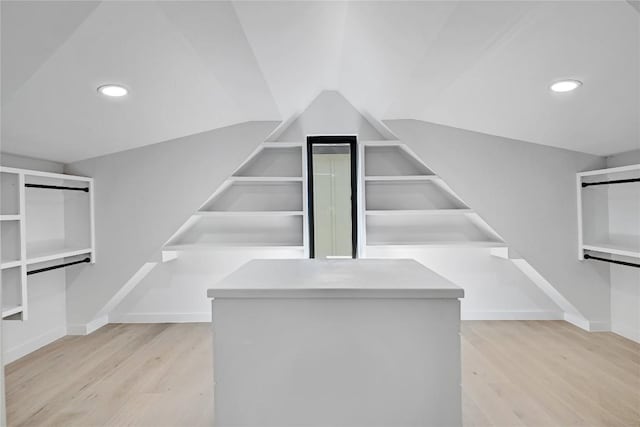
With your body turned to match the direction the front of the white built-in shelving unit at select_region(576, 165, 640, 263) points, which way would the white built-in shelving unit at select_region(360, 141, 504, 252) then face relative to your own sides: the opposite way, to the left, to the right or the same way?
to the left

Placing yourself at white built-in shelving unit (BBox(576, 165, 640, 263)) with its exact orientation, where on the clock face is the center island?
The center island is roughly at 11 o'clock from the white built-in shelving unit.

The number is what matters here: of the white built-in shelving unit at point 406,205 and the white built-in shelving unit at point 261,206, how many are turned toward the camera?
2

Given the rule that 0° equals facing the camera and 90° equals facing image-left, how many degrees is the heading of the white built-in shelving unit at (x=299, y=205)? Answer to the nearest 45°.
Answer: approximately 0°

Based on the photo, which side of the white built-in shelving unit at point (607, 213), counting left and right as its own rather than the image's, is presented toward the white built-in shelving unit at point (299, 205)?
front

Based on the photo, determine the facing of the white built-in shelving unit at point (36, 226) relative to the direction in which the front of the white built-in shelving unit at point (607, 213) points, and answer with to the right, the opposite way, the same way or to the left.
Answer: the opposite way

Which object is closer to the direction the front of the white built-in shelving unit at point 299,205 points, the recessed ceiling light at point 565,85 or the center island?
the center island

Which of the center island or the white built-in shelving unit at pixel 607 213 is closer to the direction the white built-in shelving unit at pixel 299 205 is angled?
the center island
